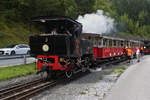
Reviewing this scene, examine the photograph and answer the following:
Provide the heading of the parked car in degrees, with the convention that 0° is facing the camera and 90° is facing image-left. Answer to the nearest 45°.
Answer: approximately 45°

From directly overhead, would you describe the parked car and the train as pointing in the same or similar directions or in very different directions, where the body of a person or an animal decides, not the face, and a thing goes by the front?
same or similar directions

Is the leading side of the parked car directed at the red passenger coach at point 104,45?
no

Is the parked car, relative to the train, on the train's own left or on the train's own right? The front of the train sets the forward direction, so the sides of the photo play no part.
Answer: on the train's own right

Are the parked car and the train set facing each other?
no

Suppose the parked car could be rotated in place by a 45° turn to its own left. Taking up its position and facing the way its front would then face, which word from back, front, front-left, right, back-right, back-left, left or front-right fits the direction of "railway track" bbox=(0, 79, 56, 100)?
front

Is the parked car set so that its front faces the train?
no

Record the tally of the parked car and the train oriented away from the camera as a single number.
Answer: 0

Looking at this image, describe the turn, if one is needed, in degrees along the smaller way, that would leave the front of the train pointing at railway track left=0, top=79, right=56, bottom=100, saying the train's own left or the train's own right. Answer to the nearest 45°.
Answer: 0° — it already faces it
